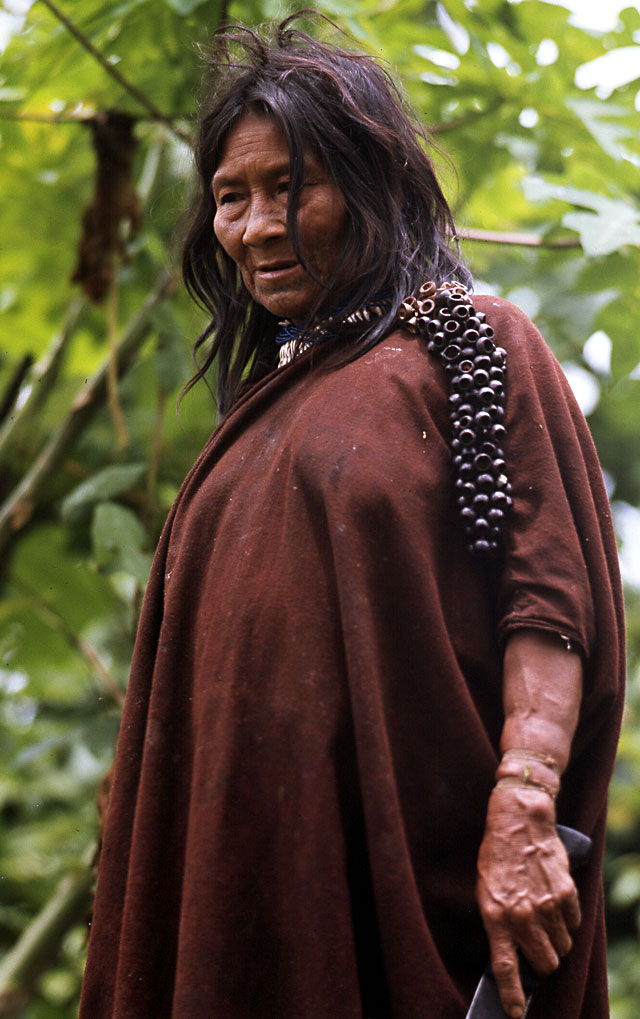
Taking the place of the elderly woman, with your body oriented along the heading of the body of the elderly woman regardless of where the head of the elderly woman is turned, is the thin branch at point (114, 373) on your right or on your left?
on your right

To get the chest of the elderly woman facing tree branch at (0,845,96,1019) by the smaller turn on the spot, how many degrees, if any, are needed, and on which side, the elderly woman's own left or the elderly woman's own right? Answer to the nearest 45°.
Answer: approximately 90° to the elderly woman's own right

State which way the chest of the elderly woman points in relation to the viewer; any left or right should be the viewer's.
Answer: facing the viewer and to the left of the viewer

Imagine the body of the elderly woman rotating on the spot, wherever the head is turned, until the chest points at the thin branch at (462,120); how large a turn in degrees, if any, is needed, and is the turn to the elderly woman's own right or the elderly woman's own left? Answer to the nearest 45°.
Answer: approximately 180°

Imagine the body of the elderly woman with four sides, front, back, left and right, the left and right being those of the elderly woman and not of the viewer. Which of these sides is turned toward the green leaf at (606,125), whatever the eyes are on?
back

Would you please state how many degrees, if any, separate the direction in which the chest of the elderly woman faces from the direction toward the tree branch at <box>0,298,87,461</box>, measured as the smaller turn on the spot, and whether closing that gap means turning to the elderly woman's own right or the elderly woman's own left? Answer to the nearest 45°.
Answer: approximately 135° to the elderly woman's own right

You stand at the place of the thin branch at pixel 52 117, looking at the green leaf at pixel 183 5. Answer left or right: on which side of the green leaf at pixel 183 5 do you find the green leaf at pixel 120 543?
right

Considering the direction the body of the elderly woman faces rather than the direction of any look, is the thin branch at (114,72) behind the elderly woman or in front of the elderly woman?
behind

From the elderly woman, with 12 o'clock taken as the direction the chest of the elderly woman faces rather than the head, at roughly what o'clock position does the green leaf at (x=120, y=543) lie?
The green leaf is roughly at 4 o'clock from the elderly woman.

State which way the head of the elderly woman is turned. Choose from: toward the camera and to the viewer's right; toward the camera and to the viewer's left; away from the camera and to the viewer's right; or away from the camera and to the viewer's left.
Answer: toward the camera and to the viewer's left
